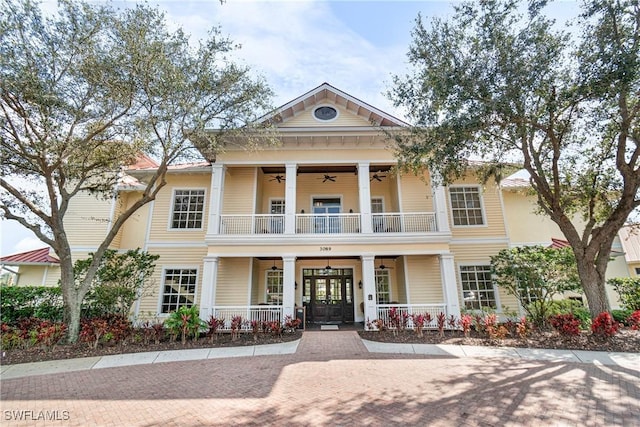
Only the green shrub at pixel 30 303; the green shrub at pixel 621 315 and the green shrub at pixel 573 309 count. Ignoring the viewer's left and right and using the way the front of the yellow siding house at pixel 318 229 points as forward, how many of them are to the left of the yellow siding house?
2

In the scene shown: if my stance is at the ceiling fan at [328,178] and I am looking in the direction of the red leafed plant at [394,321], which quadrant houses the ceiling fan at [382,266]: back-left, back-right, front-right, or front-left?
front-left

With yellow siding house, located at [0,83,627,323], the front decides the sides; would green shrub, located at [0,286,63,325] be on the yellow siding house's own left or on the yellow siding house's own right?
on the yellow siding house's own right

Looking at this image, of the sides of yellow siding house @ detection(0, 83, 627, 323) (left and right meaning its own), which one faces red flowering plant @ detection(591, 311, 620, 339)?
left

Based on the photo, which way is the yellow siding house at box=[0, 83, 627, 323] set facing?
toward the camera

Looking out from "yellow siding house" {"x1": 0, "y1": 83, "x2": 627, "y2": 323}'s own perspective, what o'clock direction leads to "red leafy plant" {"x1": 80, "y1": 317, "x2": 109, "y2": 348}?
The red leafy plant is roughly at 2 o'clock from the yellow siding house.

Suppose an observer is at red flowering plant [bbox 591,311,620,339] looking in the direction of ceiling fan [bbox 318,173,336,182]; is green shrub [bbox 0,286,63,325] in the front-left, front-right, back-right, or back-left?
front-left

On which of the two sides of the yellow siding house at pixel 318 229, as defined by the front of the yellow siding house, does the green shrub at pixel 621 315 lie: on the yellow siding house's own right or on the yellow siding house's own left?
on the yellow siding house's own left

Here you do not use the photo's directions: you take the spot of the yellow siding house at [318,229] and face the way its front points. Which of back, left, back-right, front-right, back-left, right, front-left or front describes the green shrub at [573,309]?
left

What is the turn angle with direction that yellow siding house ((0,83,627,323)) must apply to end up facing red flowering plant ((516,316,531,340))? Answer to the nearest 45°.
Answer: approximately 90° to its left
